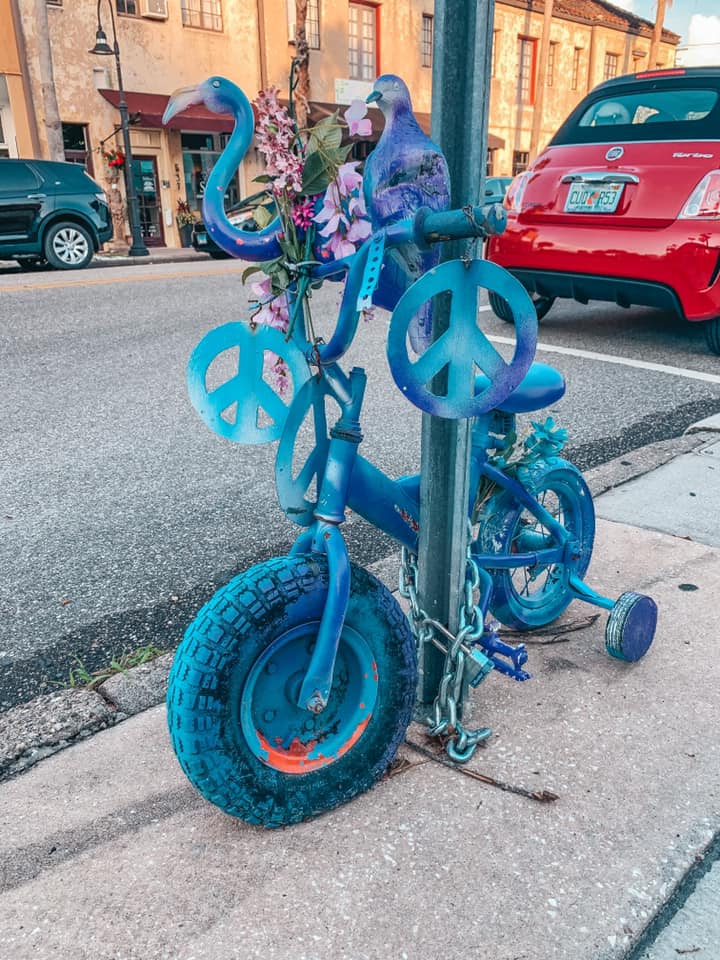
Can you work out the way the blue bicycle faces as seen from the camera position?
facing the viewer and to the left of the viewer

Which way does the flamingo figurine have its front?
to the viewer's left

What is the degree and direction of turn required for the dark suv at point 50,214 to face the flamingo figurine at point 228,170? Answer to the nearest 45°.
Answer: approximately 90° to its left

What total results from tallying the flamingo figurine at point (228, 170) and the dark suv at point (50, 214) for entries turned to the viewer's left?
2

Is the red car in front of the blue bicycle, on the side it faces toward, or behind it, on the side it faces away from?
behind

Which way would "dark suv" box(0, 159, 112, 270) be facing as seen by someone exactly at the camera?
facing to the left of the viewer

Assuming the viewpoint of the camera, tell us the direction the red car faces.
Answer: facing away from the viewer and to the right of the viewer

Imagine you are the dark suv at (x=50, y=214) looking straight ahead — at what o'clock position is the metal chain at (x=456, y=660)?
The metal chain is roughly at 9 o'clock from the dark suv.

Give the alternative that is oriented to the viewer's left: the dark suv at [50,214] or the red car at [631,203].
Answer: the dark suv

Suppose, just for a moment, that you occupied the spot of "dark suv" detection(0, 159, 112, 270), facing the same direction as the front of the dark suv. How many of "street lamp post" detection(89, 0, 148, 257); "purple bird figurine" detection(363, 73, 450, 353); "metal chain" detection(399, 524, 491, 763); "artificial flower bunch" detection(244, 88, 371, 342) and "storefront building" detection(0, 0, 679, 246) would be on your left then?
3

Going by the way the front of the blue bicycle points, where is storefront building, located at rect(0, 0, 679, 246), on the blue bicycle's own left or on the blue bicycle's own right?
on the blue bicycle's own right

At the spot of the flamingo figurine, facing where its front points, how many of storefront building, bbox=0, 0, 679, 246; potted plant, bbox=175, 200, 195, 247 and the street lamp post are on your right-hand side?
3
